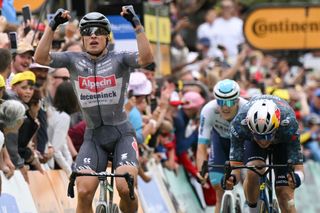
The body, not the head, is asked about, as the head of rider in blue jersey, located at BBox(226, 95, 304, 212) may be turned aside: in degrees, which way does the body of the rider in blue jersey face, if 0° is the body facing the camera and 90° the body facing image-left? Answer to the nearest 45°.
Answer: approximately 0°

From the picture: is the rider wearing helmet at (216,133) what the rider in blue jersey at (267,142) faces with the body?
no

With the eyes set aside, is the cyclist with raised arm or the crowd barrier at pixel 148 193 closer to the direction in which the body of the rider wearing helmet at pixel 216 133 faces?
the cyclist with raised arm

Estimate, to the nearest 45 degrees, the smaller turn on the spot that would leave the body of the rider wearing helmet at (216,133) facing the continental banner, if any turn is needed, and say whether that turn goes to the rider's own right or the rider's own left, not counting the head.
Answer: approximately 180°

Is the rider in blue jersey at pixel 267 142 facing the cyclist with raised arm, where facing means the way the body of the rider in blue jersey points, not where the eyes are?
no

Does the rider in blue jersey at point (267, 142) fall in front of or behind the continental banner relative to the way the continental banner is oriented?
in front

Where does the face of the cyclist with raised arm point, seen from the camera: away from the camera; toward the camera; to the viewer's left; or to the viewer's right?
toward the camera

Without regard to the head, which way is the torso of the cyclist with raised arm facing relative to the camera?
toward the camera

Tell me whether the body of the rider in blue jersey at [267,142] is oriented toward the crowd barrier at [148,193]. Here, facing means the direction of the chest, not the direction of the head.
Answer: no

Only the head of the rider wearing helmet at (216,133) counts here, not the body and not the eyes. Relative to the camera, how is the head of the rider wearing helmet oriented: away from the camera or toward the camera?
toward the camera

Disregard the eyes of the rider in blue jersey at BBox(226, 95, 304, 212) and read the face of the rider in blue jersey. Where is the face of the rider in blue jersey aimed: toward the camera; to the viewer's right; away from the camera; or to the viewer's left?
toward the camera

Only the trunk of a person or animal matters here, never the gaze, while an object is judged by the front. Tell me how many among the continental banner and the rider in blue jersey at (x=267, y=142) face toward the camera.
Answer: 2

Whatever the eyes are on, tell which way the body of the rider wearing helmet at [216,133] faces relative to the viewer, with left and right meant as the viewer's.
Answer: facing the viewer

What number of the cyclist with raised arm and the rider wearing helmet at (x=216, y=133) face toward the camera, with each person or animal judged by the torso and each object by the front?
2

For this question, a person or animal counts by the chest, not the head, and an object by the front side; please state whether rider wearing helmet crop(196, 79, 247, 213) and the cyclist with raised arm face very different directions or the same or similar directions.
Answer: same or similar directions
